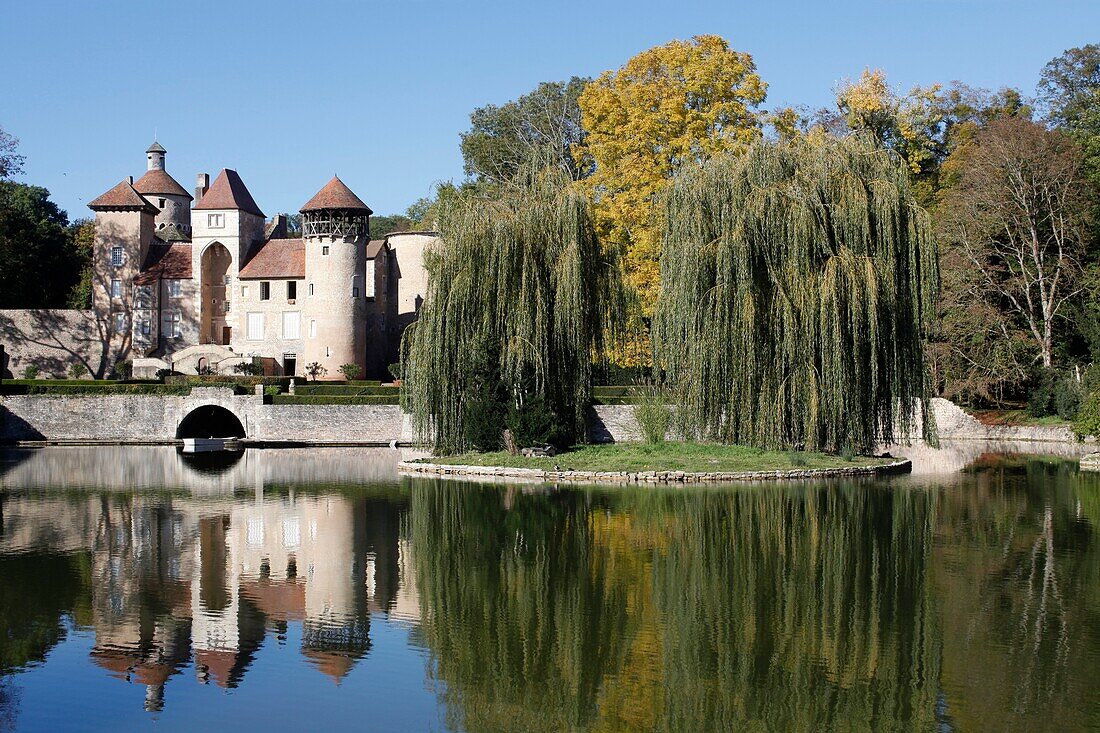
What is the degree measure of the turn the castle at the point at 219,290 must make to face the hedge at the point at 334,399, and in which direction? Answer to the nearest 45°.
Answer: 0° — it already faces it

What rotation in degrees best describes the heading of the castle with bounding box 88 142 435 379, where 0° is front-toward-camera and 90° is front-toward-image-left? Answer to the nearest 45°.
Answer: approximately 0°

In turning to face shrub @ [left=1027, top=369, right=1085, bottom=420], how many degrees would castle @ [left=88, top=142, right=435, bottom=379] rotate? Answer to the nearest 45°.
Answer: approximately 45° to its left

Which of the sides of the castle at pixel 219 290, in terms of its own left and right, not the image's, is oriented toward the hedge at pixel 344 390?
front

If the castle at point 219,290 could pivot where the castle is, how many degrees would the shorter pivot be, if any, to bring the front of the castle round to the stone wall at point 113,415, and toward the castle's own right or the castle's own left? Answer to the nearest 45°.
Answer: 0° — it already faces it

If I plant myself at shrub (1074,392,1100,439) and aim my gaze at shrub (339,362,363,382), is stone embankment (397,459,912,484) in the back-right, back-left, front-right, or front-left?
front-left

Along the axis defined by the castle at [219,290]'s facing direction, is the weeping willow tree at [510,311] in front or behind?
in front

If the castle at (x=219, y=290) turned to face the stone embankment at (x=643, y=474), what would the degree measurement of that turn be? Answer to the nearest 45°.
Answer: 0° — it already faces it

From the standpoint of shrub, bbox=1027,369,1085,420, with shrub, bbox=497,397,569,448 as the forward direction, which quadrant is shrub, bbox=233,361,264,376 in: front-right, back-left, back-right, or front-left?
front-right

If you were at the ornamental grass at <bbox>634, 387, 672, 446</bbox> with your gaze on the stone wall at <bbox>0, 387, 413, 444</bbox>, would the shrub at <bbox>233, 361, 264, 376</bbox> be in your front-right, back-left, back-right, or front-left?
front-right

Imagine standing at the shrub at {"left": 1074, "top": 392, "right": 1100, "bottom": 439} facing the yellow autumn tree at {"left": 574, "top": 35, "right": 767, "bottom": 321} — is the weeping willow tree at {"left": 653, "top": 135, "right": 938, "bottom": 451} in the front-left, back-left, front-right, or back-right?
front-left

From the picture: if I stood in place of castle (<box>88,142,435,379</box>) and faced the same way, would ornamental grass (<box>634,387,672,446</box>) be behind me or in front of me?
in front

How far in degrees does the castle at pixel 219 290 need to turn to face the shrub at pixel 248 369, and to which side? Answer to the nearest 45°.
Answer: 0° — it already faces it
